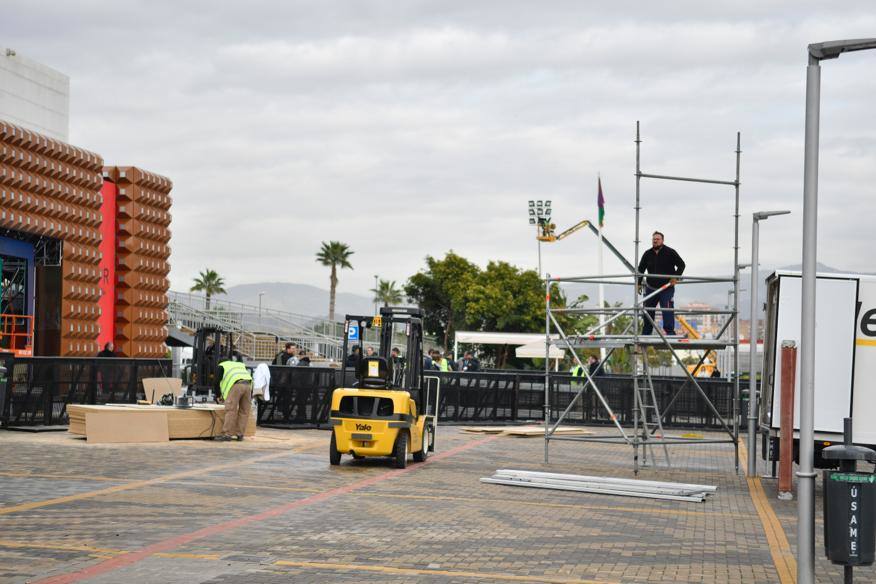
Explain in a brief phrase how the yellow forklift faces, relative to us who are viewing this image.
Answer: facing away from the viewer and to the right of the viewer

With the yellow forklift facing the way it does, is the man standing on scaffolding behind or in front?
in front

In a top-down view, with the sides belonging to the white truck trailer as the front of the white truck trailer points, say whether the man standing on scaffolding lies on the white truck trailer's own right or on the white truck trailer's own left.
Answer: on the white truck trailer's own left

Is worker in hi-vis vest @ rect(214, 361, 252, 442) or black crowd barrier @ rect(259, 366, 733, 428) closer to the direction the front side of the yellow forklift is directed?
the black crowd barrier

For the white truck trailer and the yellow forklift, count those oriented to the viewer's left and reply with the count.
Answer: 0
